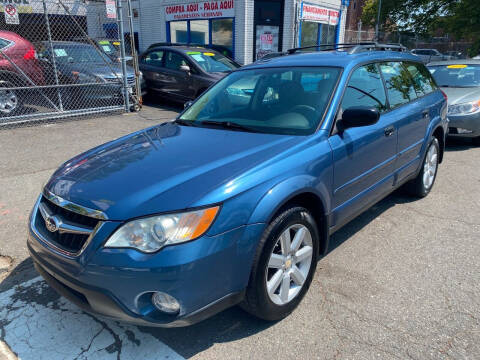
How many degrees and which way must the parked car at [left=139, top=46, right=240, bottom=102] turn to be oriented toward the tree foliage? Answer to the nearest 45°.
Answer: approximately 90° to its left

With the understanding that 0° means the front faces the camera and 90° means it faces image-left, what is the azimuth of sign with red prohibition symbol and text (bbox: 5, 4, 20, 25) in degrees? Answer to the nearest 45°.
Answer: approximately 0°

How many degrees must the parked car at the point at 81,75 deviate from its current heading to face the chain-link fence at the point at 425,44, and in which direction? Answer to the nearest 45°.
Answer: approximately 90° to its left

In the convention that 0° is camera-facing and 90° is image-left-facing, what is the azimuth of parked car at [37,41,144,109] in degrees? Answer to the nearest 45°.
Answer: approximately 315°

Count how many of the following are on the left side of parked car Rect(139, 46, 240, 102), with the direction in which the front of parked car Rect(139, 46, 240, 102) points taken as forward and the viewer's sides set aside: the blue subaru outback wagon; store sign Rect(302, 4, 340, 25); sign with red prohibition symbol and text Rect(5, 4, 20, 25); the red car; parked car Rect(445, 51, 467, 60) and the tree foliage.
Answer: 3

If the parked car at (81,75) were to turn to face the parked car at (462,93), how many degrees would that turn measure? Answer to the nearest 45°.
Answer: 0° — it already faces it

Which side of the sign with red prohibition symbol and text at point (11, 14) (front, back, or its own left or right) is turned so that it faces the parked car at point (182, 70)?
left

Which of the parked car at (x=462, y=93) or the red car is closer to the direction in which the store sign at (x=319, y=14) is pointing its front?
the parked car

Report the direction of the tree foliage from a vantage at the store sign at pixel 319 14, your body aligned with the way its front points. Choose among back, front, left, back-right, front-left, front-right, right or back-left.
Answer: left

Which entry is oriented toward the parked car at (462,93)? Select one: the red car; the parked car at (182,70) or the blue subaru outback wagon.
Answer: the parked car at (182,70)

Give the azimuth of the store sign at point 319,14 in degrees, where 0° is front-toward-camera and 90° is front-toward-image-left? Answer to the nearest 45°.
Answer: approximately 315°

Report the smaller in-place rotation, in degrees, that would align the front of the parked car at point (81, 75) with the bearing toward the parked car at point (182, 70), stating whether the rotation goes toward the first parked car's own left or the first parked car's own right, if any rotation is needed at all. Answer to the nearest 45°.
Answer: approximately 45° to the first parked car's own left

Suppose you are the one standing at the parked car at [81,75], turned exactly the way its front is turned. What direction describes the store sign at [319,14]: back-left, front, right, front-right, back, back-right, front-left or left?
left

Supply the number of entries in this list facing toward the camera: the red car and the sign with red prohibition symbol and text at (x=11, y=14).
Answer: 1
